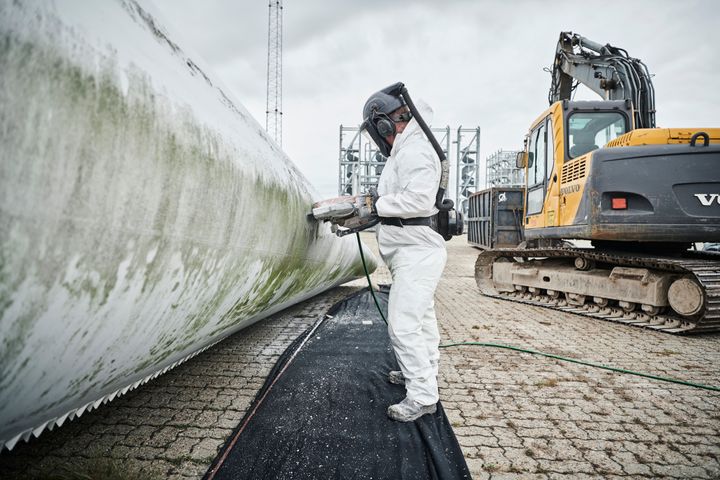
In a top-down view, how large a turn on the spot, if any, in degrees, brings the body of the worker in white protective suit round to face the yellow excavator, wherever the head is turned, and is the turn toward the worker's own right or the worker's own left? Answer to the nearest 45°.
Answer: approximately 135° to the worker's own right

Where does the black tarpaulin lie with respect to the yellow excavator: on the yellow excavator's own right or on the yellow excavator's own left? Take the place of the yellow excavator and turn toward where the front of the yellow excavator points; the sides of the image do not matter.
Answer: on the yellow excavator's own left

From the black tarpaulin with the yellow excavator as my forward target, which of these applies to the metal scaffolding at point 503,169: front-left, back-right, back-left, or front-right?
front-left

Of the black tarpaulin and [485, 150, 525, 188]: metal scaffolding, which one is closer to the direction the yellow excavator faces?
the metal scaffolding

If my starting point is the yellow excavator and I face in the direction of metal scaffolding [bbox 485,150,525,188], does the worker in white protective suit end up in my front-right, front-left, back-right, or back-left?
back-left

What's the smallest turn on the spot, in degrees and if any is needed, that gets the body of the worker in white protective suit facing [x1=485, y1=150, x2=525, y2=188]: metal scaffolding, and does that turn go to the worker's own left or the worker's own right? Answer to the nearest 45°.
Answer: approximately 90° to the worker's own right

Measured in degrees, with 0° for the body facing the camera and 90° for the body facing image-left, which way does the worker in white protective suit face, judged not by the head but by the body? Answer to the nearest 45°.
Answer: approximately 90°

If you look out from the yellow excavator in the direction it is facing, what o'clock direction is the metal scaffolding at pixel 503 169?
The metal scaffolding is roughly at 1 o'clock from the yellow excavator.

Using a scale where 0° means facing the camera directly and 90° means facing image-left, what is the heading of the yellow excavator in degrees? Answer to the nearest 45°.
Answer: approximately 135°

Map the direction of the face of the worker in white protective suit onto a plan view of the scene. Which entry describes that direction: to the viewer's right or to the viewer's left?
to the viewer's left

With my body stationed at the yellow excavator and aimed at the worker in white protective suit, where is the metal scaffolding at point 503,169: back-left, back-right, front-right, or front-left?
back-right

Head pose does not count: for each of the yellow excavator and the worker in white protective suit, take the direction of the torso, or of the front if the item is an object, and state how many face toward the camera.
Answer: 0
